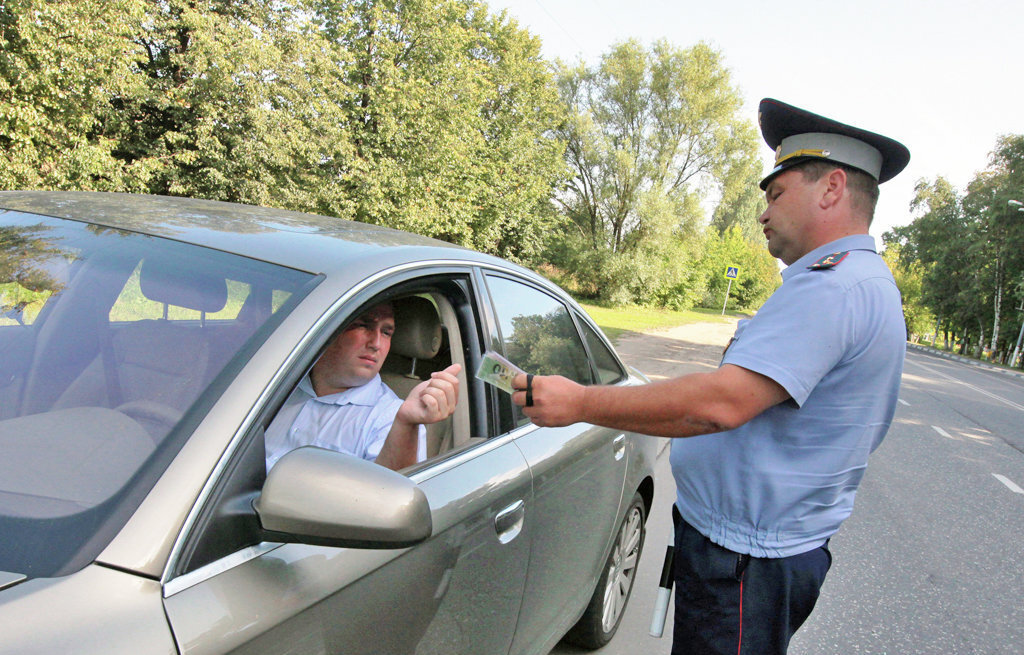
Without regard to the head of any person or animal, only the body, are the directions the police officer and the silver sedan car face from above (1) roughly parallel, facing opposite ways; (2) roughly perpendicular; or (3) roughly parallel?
roughly perpendicular

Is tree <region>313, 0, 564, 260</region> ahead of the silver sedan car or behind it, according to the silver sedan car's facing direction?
behind

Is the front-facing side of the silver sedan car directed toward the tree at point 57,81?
no

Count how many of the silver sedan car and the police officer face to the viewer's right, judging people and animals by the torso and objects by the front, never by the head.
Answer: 0

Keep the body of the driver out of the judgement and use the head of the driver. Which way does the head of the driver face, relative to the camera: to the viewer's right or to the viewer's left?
to the viewer's right

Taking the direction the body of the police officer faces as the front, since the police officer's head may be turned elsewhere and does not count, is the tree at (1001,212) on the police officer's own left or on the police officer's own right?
on the police officer's own right

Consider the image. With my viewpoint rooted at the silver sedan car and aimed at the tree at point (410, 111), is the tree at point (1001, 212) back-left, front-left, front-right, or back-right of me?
front-right

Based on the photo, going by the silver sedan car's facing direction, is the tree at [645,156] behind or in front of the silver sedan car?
behind

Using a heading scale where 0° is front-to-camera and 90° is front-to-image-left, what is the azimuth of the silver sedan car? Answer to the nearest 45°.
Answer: approximately 45°

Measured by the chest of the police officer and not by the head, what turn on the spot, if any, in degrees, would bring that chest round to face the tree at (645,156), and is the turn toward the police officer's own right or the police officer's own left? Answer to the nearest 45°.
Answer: approximately 90° to the police officer's own right

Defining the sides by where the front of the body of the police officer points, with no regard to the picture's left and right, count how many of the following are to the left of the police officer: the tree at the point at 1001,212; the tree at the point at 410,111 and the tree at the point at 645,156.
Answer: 0

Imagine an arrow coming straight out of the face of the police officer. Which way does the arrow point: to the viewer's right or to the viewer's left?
to the viewer's left

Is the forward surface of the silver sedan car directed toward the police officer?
no

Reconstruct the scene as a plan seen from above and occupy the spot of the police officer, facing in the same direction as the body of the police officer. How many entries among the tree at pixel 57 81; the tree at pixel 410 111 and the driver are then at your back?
0

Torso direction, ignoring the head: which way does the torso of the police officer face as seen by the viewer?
to the viewer's left

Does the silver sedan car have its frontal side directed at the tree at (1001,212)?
no

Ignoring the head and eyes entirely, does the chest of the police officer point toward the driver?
yes
